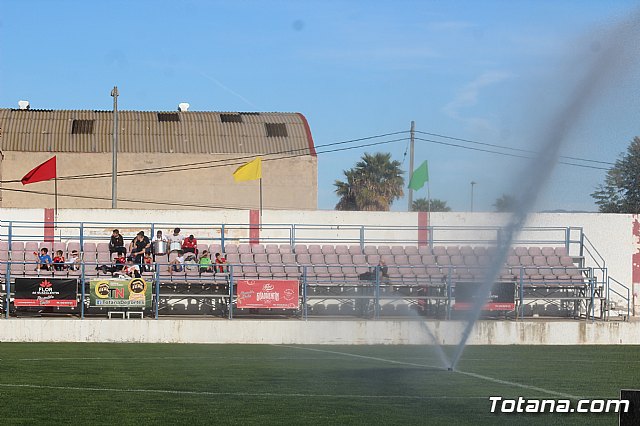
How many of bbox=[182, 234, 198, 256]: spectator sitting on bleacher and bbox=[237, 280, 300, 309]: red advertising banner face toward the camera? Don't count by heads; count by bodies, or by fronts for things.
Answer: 2

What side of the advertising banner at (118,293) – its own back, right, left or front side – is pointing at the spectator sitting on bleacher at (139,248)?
back

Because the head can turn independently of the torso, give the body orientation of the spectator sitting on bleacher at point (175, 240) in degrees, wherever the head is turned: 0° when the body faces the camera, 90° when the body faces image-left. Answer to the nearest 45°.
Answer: approximately 0°

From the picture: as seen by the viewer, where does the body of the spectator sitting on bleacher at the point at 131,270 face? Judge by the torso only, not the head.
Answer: toward the camera

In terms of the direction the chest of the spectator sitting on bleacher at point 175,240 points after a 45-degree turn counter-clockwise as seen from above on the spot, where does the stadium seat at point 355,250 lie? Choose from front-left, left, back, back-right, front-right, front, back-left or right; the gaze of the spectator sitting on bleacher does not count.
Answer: front-left

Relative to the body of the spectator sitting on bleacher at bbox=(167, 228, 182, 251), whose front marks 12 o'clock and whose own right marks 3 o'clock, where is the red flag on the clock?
The red flag is roughly at 5 o'clock from the spectator sitting on bleacher.

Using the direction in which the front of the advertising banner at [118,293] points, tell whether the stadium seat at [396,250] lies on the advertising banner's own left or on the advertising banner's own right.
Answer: on the advertising banner's own left

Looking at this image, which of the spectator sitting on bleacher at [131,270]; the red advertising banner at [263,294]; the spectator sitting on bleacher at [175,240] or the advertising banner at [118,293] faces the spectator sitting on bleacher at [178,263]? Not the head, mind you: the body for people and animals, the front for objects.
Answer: the spectator sitting on bleacher at [175,240]

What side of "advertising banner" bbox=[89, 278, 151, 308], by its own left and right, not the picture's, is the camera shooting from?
front

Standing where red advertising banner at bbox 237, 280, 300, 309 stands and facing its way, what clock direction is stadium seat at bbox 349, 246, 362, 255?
The stadium seat is roughly at 7 o'clock from the red advertising banner.

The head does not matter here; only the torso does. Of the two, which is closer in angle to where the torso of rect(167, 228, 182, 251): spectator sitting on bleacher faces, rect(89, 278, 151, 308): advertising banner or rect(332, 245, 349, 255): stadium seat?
the advertising banner

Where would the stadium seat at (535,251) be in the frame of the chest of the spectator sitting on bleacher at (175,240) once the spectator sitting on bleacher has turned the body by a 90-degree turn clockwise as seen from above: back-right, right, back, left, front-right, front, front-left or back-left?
back

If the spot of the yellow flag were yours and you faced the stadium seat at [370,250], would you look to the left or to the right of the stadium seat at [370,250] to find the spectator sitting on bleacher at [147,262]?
right

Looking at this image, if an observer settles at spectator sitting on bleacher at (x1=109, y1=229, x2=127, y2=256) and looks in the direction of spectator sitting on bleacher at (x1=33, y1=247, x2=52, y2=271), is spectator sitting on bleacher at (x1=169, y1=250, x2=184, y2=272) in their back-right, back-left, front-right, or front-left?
back-left

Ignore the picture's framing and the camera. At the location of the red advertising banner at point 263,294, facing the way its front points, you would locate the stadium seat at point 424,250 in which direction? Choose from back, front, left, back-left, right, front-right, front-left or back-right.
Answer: back-left

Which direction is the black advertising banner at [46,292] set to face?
toward the camera

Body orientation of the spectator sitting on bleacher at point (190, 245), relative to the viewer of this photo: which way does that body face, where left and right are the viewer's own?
facing the viewer
